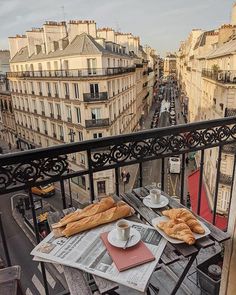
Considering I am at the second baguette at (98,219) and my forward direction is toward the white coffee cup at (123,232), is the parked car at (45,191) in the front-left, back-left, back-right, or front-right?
back-left

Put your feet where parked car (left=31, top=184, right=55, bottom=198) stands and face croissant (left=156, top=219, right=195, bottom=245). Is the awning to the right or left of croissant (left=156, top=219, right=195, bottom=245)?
left
